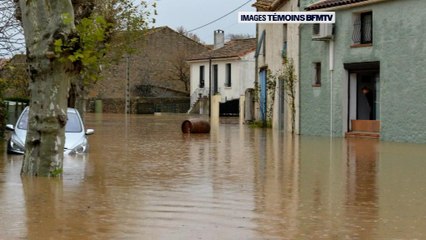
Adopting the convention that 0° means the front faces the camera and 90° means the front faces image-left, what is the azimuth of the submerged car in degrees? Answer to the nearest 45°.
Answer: approximately 0°

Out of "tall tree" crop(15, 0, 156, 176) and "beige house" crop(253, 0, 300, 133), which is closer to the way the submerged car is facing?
the tall tree

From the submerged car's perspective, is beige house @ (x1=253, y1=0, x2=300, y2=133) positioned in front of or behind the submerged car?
behind

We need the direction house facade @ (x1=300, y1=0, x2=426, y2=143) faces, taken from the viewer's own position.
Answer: facing the viewer and to the left of the viewer

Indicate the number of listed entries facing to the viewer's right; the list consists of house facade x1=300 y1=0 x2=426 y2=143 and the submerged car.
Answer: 0

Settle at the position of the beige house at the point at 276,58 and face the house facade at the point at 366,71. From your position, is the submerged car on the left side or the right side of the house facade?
right

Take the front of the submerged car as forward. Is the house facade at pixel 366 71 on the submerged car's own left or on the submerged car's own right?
on the submerged car's own left

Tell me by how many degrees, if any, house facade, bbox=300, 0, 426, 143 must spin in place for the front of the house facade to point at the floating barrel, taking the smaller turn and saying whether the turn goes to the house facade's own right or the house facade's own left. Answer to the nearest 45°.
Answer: approximately 45° to the house facade's own right

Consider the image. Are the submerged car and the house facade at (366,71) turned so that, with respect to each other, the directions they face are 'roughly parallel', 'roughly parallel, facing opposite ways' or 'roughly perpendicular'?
roughly perpendicular

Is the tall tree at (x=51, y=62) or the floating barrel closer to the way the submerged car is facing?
the tall tree

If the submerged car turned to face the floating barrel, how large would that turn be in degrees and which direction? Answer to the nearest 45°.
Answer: approximately 135° to its left
